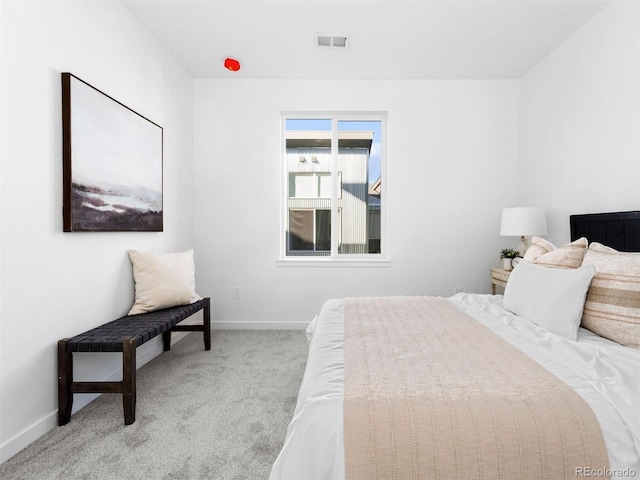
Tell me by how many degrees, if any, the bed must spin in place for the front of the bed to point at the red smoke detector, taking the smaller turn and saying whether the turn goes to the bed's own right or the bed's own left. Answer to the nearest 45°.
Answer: approximately 45° to the bed's own right

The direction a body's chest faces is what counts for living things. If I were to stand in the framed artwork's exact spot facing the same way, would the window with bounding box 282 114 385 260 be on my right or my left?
on my left

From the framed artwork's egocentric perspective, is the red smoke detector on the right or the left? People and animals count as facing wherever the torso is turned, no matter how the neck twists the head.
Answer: on its left

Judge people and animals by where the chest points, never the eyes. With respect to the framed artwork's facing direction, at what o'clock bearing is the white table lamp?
The white table lamp is roughly at 11 o'clock from the framed artwork.

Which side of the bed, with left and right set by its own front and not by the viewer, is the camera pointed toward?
left

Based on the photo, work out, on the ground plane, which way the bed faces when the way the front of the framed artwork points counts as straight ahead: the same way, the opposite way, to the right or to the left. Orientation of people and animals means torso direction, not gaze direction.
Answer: the opposite way

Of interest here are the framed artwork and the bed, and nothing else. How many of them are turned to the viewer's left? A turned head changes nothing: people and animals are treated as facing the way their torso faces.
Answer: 1

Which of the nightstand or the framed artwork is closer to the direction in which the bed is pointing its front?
the framed artwork
